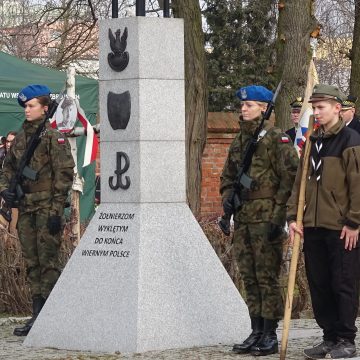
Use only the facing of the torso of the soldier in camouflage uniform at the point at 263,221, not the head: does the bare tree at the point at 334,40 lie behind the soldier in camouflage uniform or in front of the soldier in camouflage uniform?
behind

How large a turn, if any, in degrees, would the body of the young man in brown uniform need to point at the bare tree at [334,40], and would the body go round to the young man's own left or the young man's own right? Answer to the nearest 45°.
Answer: approximately 135° to the young man's own right

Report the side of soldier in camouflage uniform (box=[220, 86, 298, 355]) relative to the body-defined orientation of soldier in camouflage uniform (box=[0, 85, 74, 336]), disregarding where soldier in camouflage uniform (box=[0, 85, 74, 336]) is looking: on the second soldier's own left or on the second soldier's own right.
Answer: on the second soldier's own left

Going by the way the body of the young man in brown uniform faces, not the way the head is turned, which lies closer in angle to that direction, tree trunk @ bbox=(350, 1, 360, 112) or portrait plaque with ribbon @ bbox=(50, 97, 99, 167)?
the portrait plaque with ribbon

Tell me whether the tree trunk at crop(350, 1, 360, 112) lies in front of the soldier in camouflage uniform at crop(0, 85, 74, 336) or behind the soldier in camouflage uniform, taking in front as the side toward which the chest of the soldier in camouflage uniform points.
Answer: behind

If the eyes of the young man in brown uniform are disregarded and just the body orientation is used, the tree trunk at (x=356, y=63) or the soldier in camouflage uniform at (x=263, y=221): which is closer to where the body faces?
the soldier in camouflage uniform

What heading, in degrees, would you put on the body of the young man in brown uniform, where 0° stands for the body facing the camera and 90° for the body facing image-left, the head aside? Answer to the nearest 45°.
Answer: approximately 45°

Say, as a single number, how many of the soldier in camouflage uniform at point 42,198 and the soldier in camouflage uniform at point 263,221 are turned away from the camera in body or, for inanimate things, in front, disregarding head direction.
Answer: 0

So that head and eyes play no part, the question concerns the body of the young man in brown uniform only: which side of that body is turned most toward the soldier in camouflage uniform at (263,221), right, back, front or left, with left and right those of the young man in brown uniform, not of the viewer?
right

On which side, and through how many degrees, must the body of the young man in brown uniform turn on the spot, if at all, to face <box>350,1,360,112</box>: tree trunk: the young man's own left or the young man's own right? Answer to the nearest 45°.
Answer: approximately 135° to the young man's own right

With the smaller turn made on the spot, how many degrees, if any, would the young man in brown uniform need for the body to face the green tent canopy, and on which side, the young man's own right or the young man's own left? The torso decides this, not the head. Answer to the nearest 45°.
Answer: approximately 90° to the young man's own right
